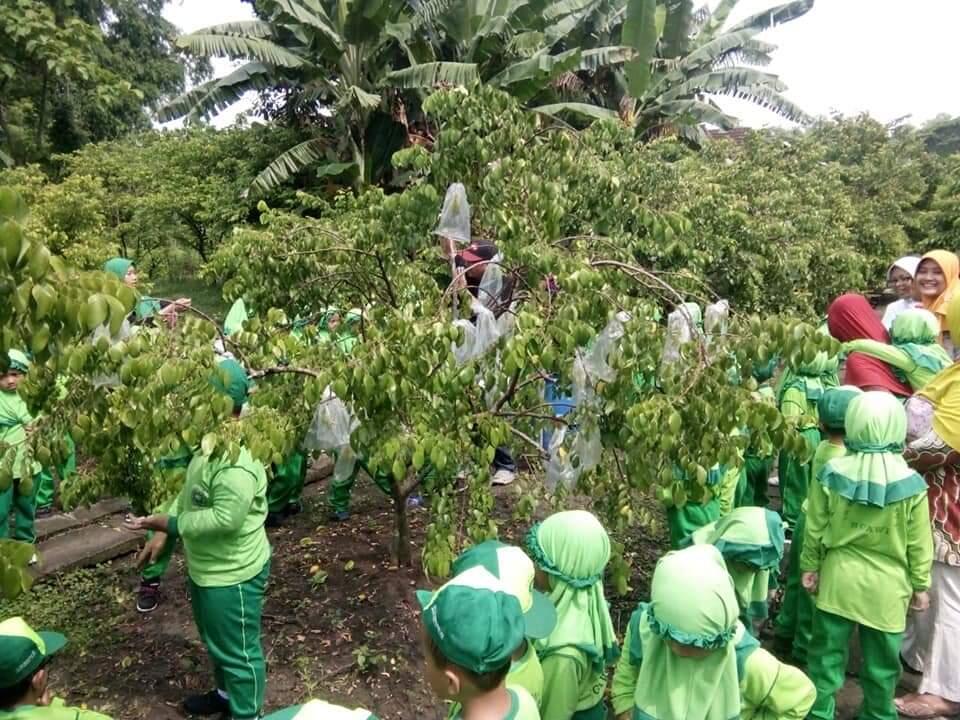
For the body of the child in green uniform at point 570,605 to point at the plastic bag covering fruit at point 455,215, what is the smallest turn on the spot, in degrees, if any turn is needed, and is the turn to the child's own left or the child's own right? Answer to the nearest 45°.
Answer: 0° — they already face it

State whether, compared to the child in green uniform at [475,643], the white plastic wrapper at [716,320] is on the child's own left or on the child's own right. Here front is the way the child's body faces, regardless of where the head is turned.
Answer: on the child's own right

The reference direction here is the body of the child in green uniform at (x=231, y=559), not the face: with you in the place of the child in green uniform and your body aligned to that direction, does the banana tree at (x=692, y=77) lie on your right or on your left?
on your right

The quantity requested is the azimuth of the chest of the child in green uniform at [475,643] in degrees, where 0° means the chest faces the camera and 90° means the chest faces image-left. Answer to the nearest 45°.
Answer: approximately 135°

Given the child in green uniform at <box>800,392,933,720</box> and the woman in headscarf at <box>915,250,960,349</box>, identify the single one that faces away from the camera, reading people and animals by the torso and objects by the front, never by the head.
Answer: the child in green uniform

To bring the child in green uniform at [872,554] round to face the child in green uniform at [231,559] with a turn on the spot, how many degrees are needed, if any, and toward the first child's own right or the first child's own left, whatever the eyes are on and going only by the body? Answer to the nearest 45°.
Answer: approximately 135° to the first child's own left

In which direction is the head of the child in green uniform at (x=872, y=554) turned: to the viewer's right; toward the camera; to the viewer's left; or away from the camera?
away from the camera

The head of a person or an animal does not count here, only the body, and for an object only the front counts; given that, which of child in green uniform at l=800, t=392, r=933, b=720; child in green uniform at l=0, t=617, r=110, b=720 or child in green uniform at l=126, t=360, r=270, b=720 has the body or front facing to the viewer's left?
child in green uniform at l=126, t=360, r=270, b=720

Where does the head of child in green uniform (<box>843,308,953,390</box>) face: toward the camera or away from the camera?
away from the camera

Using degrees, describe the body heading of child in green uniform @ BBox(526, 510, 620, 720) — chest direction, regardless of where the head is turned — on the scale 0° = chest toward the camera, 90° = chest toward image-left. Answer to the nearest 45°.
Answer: approximately 135°
